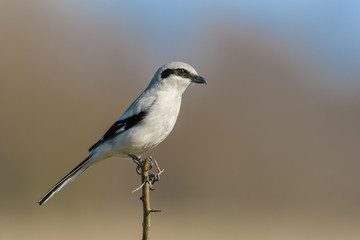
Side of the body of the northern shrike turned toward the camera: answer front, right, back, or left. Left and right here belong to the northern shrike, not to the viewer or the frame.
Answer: right
